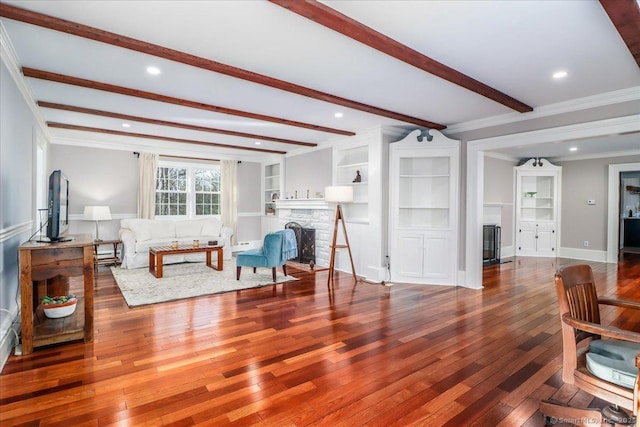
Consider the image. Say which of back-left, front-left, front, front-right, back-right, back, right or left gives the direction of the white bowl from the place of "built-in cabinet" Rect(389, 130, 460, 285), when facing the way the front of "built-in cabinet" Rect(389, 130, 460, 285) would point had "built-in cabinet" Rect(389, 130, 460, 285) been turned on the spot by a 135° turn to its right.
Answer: left

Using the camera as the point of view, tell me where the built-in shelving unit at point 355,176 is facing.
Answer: facing the viewer and to the left of the viewer

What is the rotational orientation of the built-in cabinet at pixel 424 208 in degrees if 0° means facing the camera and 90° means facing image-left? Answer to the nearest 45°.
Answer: approximately 0°

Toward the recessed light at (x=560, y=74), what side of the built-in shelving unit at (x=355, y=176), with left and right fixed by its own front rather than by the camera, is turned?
left

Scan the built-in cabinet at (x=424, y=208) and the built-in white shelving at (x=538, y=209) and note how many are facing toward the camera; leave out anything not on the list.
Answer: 2

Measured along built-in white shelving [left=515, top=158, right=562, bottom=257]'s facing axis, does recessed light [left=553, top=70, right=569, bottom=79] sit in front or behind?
in front

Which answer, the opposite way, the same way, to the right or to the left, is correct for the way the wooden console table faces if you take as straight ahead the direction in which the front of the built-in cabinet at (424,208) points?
to the left

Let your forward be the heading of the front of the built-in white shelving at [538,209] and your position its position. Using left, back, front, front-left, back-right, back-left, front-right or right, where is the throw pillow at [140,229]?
front-right

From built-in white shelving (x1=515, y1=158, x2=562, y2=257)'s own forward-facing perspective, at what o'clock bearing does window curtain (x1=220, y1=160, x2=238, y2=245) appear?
The window curtain is roughly at 2 o'clock from the built-in white shelving.

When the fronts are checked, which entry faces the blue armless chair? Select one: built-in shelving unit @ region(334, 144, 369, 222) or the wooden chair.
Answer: the built-in shelving unit

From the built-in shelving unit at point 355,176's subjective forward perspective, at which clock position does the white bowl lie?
The white bowl is roughly at 12 o'clock from the built-in shelving unit.
